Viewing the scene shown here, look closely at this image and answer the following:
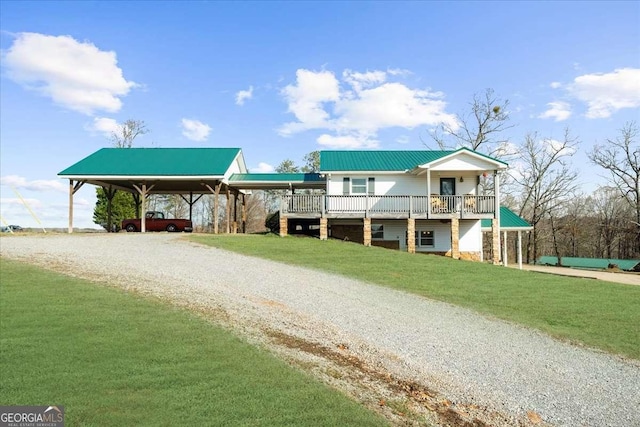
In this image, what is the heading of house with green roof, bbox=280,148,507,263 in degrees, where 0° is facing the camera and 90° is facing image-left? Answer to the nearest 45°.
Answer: approximately 0°

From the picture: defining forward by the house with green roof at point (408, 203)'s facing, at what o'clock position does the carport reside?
The carport is roughly at 3 o'clock from the house with green roof.
